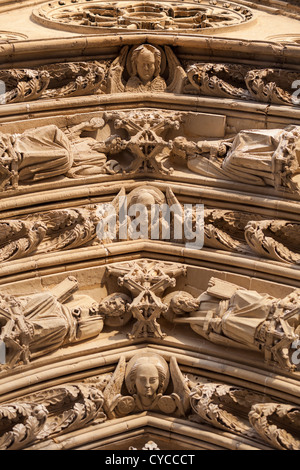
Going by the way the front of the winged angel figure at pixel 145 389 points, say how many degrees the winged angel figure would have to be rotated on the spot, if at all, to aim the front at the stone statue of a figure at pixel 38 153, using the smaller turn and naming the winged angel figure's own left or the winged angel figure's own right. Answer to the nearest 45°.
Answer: approximately 135° to the winged angel figure's own right

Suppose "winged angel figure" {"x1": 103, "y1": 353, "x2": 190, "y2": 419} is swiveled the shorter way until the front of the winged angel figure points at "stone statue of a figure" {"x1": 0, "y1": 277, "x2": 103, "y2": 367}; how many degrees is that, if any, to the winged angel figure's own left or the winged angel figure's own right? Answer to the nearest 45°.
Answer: approximately 90° to the winged angel figure's own right

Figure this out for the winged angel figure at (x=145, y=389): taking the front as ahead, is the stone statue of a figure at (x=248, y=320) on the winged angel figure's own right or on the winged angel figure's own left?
on the winged angel figure's own left

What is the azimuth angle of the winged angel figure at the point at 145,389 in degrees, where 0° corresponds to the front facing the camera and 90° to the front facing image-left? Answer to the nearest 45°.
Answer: approximately 0°
